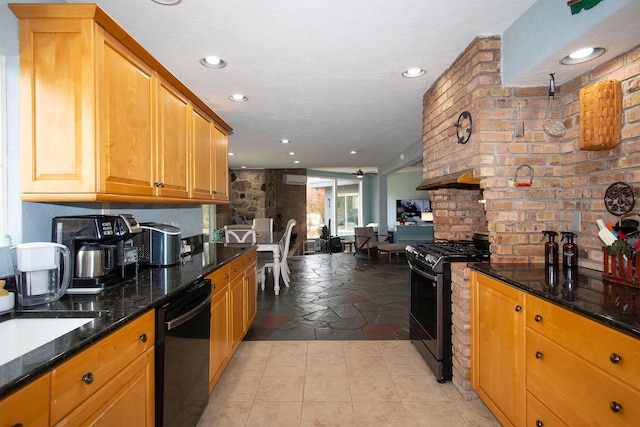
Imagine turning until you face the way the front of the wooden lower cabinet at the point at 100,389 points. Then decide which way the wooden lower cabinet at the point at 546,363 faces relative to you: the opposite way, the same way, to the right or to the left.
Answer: the opposite way

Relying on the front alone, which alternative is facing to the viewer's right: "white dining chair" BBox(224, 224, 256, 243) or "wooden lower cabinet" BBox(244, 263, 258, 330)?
the wooden lower cabinet

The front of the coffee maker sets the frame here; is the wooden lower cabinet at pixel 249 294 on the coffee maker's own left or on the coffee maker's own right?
on the coffee maker's own left

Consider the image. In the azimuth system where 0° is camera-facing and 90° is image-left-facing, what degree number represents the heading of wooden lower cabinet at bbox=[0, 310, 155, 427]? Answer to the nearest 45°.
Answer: approximately 315°

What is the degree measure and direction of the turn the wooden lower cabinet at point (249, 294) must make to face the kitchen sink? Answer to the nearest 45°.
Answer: approximately 135° to its right

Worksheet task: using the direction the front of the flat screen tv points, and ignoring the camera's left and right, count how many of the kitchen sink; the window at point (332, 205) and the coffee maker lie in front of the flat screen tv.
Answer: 2

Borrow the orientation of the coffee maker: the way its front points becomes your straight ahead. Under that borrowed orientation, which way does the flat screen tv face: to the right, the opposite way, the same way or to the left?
to the right

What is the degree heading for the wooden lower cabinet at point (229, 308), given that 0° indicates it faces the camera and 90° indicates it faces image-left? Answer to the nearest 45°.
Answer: approximately 270°

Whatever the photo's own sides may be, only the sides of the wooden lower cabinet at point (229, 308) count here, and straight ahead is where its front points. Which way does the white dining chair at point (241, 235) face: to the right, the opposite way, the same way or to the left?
to the left

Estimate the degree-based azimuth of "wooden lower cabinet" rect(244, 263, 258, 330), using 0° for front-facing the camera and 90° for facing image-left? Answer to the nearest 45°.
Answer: approximately 270°

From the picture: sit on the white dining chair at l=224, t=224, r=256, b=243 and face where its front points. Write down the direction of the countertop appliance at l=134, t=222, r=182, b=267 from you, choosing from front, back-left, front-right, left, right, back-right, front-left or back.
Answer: back

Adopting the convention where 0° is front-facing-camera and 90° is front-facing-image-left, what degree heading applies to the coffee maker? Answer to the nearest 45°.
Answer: approximately 315°

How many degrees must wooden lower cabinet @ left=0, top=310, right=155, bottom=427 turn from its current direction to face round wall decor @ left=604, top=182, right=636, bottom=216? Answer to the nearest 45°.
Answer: approximately 45° to its left

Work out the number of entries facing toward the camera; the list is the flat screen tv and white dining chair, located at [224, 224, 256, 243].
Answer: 1
